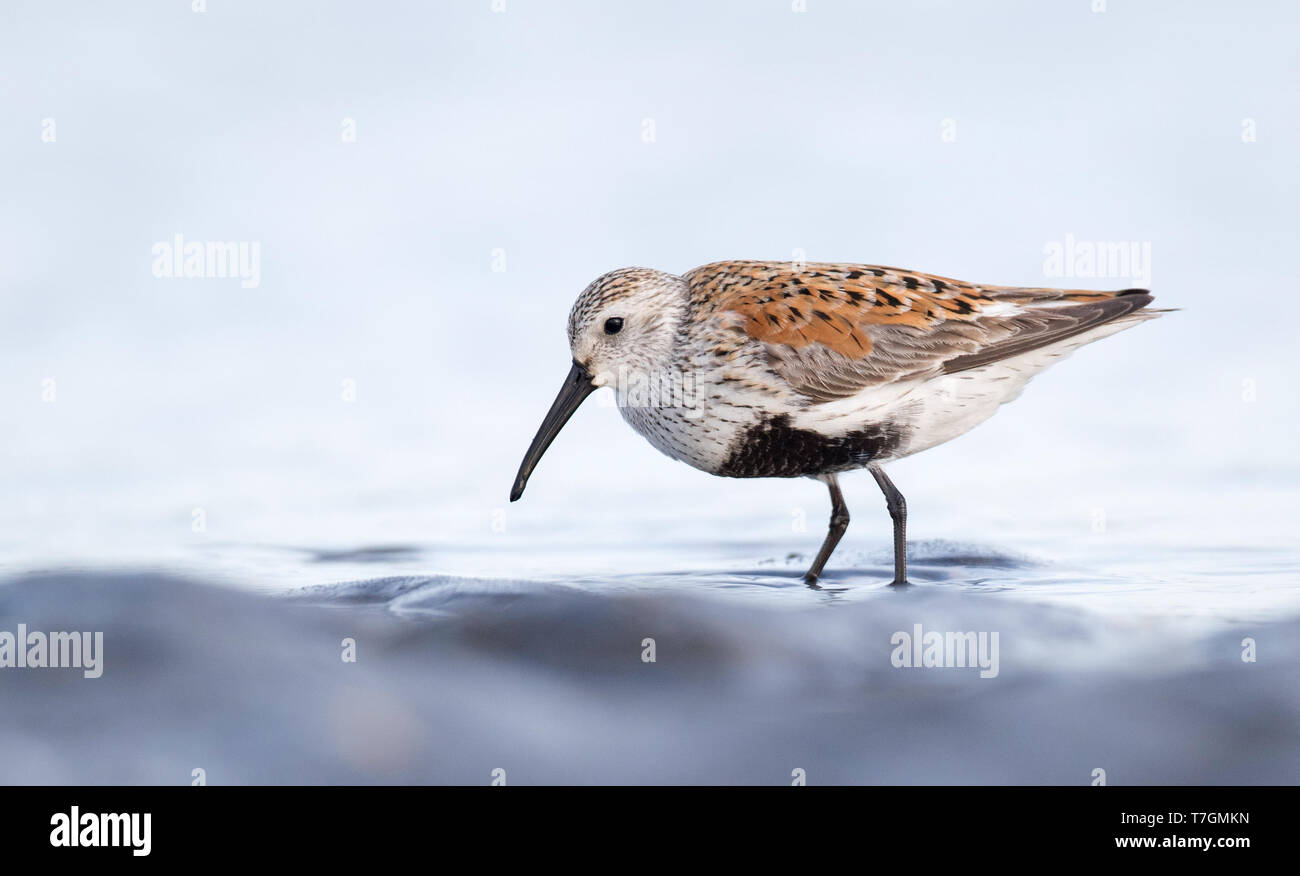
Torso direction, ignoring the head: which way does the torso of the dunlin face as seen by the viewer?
to the viewer's left
